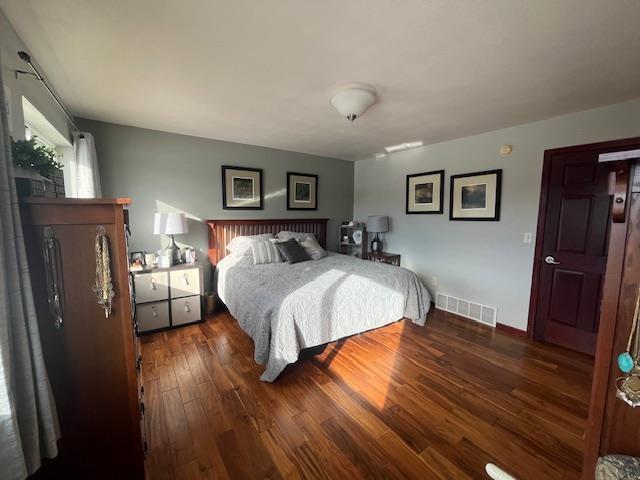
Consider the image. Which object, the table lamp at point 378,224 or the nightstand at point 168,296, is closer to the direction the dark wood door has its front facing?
the nightstand

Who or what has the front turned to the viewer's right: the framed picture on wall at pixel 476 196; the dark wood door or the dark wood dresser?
the dark wood dresser

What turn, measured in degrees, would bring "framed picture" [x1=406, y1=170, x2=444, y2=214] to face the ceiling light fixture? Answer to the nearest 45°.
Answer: approximately 45° to its left

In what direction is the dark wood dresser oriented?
to the viewer's right

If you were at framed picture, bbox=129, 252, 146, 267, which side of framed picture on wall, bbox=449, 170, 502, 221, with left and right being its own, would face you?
front

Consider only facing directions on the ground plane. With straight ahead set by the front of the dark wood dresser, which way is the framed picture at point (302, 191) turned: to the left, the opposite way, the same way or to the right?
to the right

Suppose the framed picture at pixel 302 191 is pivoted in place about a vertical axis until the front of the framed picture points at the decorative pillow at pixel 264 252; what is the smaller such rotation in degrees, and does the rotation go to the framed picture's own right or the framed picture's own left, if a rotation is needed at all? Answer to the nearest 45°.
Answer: approximately 90° to the framed picture's own right

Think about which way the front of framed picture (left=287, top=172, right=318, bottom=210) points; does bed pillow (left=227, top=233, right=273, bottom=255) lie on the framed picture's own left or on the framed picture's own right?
on the framed picture's own right

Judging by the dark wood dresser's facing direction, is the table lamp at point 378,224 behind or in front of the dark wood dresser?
in front

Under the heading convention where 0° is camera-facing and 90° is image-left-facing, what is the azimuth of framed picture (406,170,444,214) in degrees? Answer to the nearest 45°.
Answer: approximately 45°

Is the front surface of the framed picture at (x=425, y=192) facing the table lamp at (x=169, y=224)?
yes

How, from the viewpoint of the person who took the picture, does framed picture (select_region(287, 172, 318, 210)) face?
facing the viewer and to the right of the viewer
